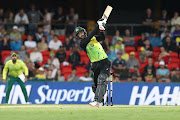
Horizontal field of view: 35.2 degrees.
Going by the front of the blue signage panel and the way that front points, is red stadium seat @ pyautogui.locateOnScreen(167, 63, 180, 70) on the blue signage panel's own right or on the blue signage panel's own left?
on the blue signage panel's own left

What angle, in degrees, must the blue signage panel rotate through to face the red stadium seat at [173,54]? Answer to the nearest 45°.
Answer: approximately 135° to its left

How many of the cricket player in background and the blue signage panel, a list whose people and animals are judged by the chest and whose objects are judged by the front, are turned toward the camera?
2

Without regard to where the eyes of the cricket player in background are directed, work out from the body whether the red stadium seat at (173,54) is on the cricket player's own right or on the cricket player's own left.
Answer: on the cricket player's own left

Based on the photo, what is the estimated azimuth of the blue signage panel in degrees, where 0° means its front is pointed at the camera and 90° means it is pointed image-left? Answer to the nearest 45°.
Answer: approximately 0°

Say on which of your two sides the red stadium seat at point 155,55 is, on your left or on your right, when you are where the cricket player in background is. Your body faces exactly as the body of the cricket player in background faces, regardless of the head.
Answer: on your left

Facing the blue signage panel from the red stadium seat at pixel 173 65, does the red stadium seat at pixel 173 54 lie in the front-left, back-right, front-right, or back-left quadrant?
back-right
